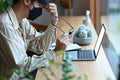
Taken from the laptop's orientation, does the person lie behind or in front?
in front

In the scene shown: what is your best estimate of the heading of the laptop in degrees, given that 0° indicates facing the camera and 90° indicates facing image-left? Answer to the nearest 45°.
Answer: approximately 90°
